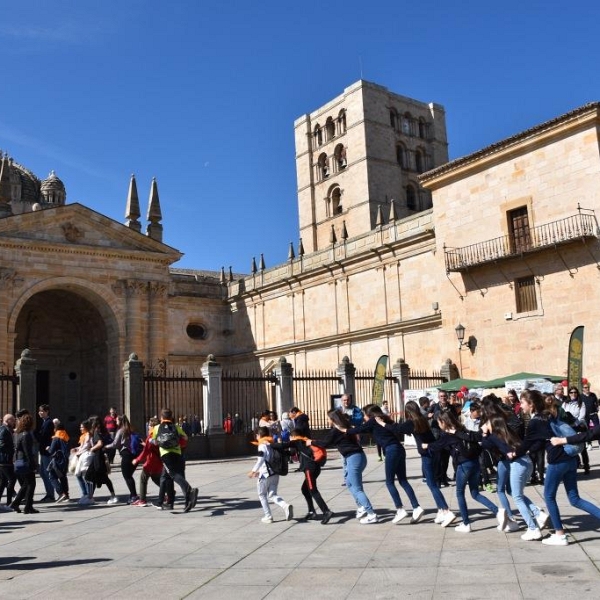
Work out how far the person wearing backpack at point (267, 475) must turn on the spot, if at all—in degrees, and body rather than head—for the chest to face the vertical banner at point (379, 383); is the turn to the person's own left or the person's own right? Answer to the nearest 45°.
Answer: approximately 90° to the person's own right

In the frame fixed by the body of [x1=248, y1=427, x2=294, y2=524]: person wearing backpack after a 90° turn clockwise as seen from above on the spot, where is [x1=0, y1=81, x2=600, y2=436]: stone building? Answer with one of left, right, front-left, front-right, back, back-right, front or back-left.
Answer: front

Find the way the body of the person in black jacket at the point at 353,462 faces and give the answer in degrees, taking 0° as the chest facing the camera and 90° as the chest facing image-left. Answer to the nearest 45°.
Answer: approximately 90°

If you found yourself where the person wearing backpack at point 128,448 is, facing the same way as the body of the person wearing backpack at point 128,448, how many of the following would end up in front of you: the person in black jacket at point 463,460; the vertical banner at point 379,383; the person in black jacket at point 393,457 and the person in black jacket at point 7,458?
1

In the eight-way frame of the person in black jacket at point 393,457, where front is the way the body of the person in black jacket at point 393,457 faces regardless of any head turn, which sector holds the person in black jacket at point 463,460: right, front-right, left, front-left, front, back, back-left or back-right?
back-left

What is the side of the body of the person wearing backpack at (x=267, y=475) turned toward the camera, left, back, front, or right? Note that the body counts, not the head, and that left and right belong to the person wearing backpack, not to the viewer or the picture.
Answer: left

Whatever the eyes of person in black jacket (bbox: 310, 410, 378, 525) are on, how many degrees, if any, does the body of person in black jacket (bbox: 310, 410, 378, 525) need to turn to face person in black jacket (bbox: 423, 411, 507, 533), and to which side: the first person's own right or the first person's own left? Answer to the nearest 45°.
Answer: approximately 135° to the first person's own left

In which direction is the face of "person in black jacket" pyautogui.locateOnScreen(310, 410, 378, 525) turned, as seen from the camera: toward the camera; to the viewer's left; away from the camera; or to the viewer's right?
to the viewer's left

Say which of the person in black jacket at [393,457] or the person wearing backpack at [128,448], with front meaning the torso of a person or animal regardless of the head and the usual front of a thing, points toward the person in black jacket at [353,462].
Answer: the person in black jacket at [393,457]

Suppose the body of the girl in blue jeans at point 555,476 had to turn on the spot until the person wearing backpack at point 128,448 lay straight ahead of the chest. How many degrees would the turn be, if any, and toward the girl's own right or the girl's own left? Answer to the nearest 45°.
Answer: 0° — they already face them

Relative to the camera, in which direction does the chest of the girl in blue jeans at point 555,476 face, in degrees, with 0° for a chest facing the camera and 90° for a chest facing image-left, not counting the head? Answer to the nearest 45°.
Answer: approximately 90°

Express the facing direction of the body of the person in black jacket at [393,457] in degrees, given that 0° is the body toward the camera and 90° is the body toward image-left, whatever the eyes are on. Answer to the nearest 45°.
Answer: approximately 90°
